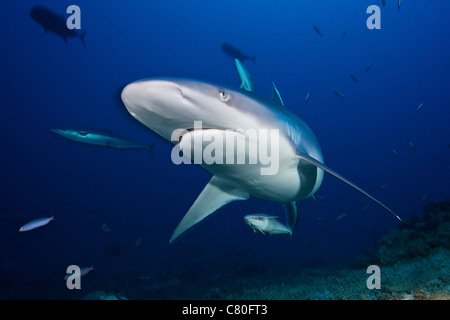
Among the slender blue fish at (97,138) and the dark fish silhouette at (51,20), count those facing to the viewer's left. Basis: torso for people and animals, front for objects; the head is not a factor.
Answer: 2

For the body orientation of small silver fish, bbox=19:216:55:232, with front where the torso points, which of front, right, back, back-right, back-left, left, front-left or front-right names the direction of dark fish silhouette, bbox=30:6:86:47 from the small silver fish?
right

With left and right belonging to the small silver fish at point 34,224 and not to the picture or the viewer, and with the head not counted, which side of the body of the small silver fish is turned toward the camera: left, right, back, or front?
left

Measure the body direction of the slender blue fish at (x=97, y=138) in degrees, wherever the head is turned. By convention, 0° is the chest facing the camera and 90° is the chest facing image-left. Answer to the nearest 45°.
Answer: approximately 90°

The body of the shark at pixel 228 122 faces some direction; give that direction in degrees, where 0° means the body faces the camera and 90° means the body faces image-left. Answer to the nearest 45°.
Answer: approximately 45°

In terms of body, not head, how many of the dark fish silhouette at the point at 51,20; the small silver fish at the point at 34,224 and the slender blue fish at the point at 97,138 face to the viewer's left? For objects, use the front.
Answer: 3

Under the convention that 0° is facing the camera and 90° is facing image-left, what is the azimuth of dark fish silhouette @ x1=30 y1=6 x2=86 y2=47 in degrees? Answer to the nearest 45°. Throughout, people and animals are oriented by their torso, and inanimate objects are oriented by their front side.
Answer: approximately 90°
